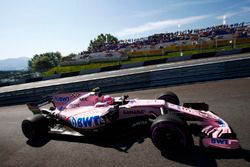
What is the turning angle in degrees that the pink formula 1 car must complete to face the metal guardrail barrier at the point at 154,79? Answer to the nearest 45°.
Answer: approximately 135° to its left

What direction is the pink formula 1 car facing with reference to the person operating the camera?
facing the viewer and to the right of the viewer

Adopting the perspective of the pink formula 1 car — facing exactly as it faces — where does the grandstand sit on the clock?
The grandstand is roughly at 8 o'clock from the pink formula 1 car.
